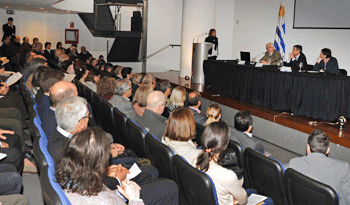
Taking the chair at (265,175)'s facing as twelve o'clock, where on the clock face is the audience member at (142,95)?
The audience member is roughly at 9 o'clock from the chair.

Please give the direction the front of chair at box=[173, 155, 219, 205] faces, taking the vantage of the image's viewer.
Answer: facing away from the viewer and to the right of the viewer

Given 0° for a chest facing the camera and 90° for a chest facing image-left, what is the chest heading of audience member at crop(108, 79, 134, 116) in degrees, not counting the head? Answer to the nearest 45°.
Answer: approximately 225°

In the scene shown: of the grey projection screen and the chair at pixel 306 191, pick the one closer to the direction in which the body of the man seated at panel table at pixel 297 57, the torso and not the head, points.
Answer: the chair

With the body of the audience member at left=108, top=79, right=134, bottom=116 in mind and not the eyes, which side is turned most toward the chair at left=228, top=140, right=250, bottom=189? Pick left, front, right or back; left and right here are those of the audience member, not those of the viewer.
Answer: right

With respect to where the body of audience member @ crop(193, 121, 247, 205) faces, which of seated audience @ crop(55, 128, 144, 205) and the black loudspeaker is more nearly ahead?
the black loudspeaker

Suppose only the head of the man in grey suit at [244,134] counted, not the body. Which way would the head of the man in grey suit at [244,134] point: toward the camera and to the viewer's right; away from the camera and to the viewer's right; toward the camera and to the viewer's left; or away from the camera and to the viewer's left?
away from the camera and to the viewer's right

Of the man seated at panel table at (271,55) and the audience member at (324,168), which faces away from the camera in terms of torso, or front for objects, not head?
the audience member

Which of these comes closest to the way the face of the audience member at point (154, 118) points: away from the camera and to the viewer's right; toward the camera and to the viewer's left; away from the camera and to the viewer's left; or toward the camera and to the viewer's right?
away from the camera and to the viewer's right

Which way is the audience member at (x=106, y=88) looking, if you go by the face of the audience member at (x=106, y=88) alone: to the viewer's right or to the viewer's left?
to the viewer's right

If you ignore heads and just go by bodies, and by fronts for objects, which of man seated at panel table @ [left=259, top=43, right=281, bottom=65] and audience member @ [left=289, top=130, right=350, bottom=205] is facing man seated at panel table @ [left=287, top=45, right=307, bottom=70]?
the audience member

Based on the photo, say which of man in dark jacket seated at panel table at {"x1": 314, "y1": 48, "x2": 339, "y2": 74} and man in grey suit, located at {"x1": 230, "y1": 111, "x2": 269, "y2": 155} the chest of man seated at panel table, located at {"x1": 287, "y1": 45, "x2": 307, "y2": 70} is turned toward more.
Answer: the man in grey suit

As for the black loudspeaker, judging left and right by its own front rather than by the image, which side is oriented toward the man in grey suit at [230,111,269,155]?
front

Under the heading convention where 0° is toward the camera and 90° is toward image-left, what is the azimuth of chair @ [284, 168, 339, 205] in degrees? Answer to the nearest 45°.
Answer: approximately 225°

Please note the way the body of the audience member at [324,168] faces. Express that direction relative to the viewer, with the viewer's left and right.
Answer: facing away from the viewer
